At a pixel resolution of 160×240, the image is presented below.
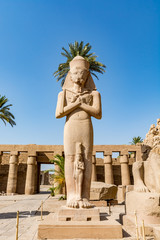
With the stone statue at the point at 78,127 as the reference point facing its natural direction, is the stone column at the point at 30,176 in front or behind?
behind

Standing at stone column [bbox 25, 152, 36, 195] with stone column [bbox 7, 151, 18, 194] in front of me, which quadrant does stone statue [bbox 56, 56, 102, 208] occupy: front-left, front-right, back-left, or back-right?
back-left

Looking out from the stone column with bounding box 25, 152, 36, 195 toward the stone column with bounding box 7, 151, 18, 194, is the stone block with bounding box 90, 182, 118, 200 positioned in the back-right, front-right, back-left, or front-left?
back-left

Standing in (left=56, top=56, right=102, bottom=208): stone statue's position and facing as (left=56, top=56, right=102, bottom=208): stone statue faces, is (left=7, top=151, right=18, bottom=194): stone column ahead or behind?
behind

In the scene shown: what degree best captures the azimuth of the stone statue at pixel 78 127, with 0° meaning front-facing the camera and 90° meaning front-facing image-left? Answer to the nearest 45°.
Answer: approximately 0°
